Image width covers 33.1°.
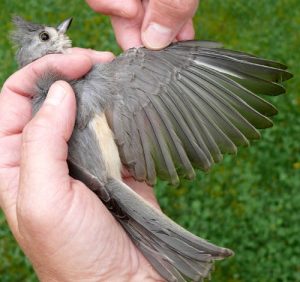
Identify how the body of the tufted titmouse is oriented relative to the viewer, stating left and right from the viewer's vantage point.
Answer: facing away from the viewer and to the left of the viewer
